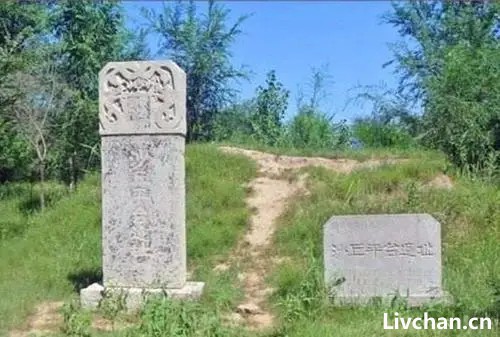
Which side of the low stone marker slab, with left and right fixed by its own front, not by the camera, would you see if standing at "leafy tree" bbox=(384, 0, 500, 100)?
back

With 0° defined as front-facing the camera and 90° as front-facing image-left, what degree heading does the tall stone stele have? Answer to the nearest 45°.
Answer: approximately 0°

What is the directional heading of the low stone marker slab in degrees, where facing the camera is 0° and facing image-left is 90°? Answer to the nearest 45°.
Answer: approximately 0°

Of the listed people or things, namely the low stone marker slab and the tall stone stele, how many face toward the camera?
2

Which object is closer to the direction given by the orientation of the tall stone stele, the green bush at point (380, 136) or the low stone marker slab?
the low stone marker slab

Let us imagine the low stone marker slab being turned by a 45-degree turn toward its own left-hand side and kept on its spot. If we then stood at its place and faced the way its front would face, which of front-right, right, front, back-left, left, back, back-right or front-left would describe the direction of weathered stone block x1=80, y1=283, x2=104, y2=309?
back-right

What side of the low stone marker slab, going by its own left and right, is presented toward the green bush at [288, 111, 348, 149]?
back

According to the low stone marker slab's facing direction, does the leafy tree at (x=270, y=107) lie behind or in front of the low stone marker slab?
behind

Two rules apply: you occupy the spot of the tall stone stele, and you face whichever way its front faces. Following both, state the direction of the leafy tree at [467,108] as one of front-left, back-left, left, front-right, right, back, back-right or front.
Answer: back-left

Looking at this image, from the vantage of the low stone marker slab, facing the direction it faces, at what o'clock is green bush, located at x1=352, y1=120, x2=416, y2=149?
The green bush is roughly at 6 o'clock from the low stone marker slab.

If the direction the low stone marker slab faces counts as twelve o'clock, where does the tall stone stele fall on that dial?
The tall stone stele is roughly at 3 o'clock from the low stone marker slab.
